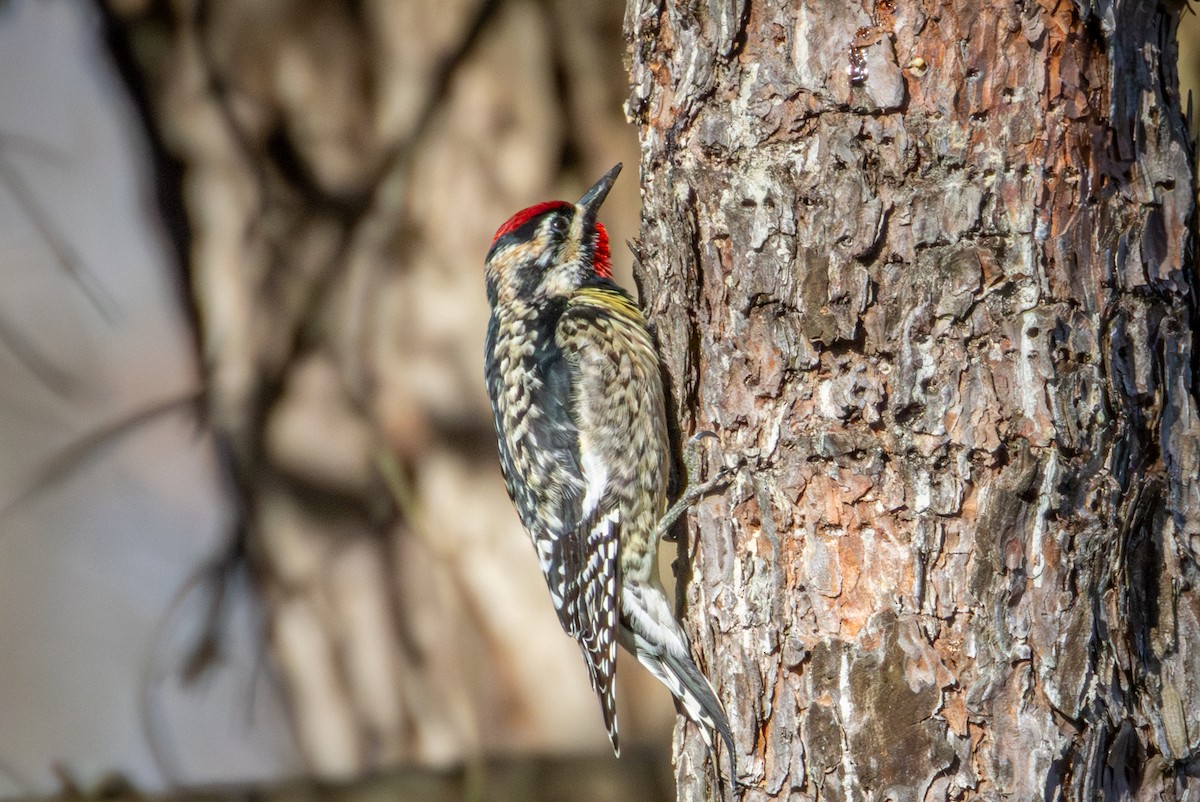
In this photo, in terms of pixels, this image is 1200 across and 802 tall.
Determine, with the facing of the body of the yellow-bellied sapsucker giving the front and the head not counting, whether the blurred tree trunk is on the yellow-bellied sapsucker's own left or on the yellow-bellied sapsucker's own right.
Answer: on the yellow-bellied sapsucker's own left

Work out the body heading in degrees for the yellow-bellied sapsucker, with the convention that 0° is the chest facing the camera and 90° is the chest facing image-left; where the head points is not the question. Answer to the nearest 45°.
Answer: approximately 270°
